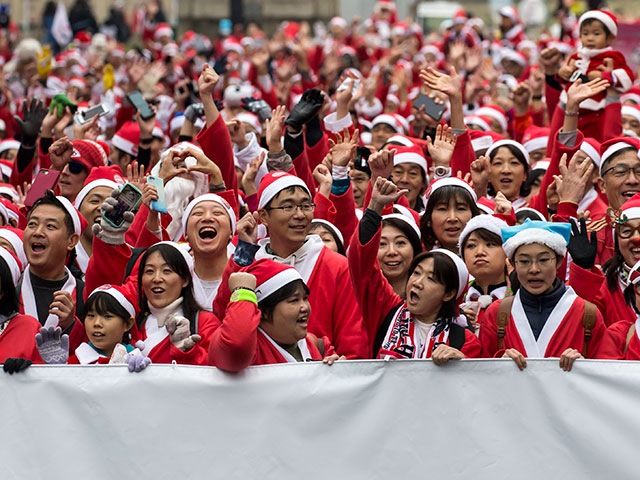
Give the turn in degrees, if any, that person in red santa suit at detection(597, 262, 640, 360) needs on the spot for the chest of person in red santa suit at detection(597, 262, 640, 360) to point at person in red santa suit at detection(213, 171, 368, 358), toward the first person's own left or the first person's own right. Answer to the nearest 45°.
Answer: approximately 90° to the first person's own right

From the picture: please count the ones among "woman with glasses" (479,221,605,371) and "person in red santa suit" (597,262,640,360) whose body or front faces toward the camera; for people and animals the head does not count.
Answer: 2

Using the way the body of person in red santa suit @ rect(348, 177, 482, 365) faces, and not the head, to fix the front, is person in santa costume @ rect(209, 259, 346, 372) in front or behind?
in front

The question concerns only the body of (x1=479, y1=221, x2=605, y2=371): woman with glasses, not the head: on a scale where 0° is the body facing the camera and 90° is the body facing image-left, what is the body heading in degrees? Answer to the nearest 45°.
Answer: approximately 0°

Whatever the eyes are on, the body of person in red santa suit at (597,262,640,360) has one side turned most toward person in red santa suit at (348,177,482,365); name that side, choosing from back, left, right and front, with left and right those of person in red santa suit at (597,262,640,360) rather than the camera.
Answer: right

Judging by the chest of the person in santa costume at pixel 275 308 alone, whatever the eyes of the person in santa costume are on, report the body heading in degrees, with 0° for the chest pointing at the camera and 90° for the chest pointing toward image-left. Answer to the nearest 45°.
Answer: approximately 315°

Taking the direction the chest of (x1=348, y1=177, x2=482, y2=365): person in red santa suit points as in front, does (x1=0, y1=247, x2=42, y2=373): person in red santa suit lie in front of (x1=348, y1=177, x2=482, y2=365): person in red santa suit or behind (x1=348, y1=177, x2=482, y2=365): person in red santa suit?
in front

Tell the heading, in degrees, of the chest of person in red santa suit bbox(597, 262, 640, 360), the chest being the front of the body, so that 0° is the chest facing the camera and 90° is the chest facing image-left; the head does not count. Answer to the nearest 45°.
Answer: approximately 0°

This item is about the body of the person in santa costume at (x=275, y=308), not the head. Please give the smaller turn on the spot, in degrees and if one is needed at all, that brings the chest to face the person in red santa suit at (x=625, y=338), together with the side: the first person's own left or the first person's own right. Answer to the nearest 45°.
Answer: approximately 45° to the first person's own left

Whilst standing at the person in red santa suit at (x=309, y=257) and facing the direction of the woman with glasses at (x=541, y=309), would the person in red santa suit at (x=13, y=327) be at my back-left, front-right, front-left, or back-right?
back-right
